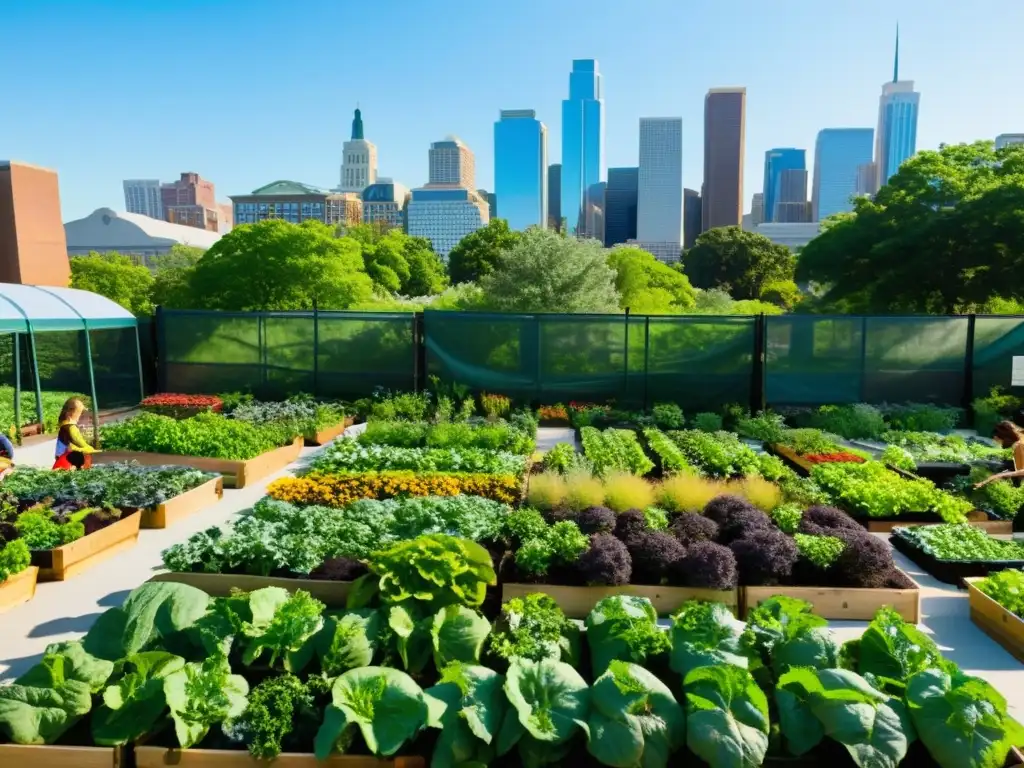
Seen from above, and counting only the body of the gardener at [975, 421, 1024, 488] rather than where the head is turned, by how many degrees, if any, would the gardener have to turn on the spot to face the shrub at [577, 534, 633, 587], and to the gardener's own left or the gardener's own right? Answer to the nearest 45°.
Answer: approximately 45° to the gardener's own left

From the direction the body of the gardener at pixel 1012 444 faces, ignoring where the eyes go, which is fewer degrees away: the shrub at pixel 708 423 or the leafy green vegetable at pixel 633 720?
the shrub

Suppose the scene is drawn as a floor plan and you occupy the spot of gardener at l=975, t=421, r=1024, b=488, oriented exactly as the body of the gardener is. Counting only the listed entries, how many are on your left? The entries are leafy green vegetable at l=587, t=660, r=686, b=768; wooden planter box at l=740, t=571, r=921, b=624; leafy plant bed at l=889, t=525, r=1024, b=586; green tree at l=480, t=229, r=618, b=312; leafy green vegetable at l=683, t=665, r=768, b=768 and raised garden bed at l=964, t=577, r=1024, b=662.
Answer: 5

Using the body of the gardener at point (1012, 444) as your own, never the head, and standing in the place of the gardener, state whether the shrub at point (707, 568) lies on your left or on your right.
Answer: on your left

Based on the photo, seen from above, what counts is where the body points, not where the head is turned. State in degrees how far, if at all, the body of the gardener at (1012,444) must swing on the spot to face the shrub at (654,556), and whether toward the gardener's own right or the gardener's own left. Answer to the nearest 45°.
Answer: approximately 45° to the gardener's own left

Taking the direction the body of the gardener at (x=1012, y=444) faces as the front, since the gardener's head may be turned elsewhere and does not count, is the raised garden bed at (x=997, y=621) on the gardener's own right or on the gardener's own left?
on the gardener's own left

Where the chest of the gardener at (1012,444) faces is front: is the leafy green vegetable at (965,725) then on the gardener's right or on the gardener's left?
on the gardener's left

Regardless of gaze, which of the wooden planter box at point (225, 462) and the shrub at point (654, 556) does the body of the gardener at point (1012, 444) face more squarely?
the wooden planter box

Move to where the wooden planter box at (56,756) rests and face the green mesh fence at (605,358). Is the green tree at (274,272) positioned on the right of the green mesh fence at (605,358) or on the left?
left

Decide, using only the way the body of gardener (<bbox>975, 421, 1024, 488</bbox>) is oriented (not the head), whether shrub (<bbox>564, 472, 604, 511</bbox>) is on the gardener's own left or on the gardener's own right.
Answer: on the gardener's own left

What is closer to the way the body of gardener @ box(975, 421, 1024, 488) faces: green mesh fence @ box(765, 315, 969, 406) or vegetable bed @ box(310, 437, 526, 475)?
the vegetable bed

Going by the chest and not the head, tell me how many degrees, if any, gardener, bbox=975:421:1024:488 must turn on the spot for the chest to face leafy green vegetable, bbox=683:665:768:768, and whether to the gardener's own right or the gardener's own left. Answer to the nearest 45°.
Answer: approximately 90° to the gardener's own left

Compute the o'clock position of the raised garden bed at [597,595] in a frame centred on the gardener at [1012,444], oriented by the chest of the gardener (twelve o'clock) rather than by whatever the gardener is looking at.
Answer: The raised garden bed is roughly at 10 o'clock from the gardener.

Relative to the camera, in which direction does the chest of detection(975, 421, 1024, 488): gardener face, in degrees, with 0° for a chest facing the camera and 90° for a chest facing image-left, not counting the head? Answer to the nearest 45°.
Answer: approximately 90°
